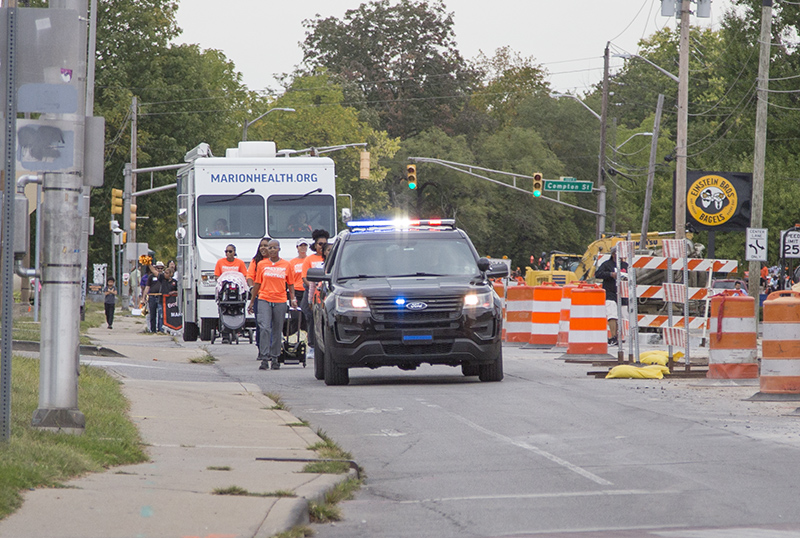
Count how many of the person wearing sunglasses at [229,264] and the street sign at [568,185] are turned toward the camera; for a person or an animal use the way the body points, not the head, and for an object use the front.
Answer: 2

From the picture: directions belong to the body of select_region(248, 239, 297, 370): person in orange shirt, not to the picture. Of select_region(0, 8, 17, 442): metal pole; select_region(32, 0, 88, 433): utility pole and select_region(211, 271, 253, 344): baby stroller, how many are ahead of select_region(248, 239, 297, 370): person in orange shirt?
2

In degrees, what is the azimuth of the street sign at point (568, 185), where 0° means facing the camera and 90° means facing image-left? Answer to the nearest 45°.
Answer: approximately 0°

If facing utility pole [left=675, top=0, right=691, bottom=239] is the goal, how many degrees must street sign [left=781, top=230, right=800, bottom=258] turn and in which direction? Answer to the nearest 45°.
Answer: approximately 135° to its right

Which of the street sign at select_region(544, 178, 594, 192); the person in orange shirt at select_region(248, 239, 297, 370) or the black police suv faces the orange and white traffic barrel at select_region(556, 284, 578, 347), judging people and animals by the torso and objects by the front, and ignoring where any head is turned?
the street sign

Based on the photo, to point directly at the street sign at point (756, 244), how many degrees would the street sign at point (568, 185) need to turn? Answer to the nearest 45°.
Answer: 0° — it already faces it

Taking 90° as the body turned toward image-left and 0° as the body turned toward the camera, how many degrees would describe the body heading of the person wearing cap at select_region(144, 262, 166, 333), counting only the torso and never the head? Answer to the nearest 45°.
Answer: approximately 0°

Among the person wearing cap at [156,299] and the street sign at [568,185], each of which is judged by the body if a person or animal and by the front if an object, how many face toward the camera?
2
